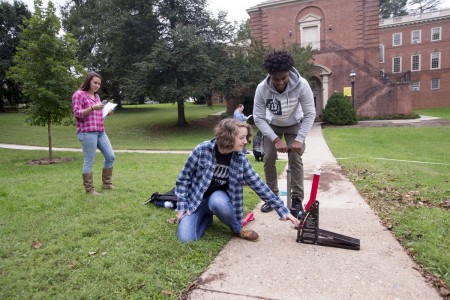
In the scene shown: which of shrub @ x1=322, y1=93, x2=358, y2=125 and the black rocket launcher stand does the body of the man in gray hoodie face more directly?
the black rocket launcher stand

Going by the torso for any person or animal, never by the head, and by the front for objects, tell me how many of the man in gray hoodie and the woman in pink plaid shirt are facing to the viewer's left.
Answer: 0

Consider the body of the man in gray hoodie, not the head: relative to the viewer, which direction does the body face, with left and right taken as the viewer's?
facing the viewer

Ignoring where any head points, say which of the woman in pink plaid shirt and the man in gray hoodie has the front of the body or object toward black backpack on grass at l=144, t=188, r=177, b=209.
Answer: the woman in pink plaid shirt

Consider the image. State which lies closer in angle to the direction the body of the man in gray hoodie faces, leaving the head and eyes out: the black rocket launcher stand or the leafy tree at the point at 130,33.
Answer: the black rocket launcher stand

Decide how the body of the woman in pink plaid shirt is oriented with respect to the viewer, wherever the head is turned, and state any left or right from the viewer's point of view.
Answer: facing the viewer and to the right of the viewer

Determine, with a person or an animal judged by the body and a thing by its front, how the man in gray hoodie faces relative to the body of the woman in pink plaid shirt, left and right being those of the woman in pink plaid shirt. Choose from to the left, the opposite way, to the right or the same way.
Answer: to the right

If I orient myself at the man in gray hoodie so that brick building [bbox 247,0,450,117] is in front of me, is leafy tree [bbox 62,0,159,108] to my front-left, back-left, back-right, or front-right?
front-left

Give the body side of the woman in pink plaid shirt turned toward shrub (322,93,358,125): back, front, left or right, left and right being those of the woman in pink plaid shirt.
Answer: left

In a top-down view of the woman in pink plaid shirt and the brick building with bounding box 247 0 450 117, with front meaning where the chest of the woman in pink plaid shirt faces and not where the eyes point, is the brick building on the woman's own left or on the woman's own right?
on the woman's own left

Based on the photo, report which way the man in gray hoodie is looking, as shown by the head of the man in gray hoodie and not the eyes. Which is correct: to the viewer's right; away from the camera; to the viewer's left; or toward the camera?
toward the camera

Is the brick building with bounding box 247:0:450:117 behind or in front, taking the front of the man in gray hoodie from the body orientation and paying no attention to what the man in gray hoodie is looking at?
behind

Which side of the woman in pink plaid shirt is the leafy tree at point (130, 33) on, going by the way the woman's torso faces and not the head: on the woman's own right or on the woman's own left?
on the woman's own left

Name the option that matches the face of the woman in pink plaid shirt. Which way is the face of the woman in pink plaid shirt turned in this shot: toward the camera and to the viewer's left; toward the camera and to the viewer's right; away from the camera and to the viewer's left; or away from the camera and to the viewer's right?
toward the camera and to the viewer's right

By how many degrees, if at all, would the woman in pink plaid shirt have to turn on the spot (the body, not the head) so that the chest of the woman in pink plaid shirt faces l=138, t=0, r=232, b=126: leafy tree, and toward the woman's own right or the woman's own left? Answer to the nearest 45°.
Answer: approximately 135° to the woman's own left

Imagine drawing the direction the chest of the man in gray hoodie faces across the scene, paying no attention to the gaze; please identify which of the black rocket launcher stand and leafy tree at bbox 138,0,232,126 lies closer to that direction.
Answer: the black rocket launcher stand
